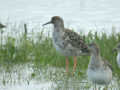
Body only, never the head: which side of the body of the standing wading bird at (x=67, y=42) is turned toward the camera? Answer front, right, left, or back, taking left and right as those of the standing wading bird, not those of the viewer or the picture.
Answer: left

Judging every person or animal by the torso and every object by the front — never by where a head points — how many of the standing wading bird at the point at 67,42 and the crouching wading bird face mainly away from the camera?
0

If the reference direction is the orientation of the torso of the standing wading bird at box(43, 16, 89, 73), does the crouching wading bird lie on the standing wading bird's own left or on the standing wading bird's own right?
on the standing wading bird's own left

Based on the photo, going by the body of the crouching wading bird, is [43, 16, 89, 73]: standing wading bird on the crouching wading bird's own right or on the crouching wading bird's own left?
on the crouching wading bird's own right

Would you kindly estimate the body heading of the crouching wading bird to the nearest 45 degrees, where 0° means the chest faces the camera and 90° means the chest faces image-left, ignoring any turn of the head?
approximately 45°
